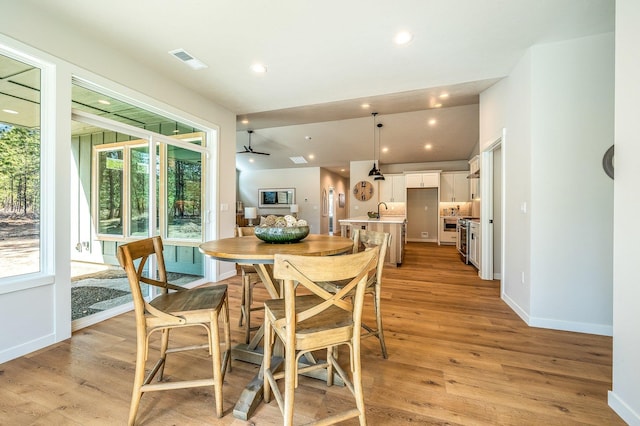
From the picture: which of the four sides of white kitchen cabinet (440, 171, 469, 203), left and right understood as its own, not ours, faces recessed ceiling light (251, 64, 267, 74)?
front

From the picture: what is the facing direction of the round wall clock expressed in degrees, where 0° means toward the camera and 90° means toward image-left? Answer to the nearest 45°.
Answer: approximately 0°

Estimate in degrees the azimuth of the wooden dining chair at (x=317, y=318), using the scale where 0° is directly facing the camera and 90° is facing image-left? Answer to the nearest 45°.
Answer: approximately 135°

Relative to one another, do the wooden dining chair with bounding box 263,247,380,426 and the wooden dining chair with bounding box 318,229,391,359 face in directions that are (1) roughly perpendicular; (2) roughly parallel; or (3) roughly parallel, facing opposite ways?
roughly perpendicular

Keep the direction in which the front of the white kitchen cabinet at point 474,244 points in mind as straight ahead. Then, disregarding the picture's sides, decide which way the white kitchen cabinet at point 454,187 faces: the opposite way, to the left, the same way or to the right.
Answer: to the left

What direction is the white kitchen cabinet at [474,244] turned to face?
to the viewer's left

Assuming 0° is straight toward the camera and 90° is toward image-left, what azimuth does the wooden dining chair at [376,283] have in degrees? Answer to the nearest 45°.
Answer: approximately 45°

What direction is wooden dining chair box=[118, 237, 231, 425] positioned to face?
to the viewer's right
